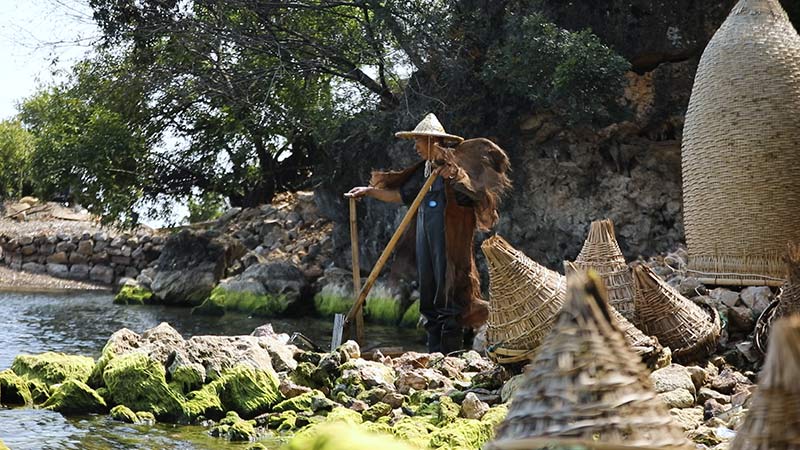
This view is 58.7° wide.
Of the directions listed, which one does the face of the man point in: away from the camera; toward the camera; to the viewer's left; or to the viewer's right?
to the viewer's left

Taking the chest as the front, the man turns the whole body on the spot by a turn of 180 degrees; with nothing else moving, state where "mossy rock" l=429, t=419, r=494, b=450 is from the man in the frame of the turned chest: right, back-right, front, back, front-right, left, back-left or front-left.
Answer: back-right

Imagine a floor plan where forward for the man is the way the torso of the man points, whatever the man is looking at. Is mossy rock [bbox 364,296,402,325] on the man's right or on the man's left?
on the man's right

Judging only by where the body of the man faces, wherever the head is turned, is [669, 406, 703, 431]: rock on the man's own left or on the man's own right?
on the man's own left

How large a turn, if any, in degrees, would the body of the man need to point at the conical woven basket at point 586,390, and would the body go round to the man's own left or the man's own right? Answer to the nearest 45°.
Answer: approximately 45° to the man's own left

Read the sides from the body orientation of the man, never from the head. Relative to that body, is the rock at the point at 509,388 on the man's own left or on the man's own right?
on the man's own left

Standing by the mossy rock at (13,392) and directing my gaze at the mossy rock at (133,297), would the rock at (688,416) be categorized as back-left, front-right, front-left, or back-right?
back-right

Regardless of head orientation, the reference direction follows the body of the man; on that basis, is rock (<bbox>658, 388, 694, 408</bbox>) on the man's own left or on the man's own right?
on the man's own left

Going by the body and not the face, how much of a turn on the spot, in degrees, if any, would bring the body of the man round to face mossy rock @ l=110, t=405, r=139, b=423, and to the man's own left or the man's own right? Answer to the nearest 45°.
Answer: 0° — they already face it

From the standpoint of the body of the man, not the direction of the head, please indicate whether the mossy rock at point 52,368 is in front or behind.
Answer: in front

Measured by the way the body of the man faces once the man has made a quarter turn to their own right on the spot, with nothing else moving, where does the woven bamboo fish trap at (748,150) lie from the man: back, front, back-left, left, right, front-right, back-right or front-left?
back-right

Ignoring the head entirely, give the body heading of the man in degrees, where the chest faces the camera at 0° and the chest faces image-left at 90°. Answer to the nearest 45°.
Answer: approximately 45°

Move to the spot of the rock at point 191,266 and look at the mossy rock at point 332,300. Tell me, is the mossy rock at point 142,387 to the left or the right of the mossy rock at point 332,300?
right

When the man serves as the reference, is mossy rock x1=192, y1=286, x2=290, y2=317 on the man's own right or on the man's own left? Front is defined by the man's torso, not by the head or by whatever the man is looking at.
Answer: on the man's own right
